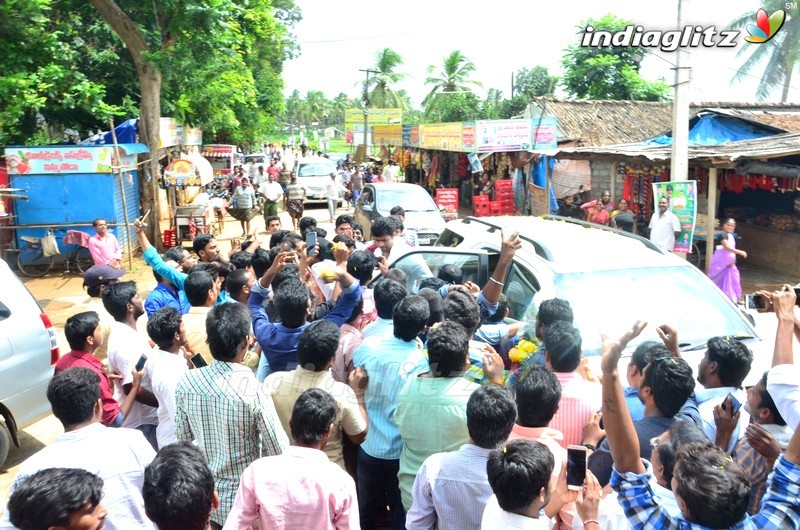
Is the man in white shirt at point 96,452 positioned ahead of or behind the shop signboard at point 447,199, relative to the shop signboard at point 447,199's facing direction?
ahead

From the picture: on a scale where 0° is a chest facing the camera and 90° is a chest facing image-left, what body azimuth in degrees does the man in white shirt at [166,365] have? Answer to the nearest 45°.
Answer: approximately 225°

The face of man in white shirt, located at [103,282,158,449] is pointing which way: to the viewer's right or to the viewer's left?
to the viewer's right

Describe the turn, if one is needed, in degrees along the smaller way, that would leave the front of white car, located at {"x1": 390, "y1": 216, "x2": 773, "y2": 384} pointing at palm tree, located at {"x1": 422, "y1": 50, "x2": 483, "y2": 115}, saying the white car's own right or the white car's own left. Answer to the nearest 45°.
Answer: approximately 135° to the white car's own left

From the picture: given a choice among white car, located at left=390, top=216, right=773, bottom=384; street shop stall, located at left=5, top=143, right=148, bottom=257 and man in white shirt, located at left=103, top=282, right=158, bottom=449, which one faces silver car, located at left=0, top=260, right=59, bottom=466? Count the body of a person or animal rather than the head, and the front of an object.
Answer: the street shop stall

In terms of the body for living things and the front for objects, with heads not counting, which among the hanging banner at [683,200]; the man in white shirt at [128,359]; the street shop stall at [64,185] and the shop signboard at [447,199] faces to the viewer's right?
the man in white shirt

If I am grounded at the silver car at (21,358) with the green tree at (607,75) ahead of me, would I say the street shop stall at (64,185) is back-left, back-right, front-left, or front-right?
front-left

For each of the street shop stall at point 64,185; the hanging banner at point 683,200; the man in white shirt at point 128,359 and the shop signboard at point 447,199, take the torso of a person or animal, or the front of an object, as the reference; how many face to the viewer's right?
1

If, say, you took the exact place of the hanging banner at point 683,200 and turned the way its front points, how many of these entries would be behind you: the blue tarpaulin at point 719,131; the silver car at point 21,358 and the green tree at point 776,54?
2

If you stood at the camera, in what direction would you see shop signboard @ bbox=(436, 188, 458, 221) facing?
facing the viewer

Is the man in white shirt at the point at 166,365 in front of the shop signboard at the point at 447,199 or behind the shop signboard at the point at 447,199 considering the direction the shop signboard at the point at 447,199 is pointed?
in front

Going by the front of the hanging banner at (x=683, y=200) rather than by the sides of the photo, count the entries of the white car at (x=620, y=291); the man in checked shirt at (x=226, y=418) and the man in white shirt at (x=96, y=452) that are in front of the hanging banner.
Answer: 3

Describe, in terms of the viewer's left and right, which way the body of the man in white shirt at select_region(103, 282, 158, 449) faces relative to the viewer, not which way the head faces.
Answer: facing to the right of the viewer

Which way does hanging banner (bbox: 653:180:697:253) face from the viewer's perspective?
toward the camera

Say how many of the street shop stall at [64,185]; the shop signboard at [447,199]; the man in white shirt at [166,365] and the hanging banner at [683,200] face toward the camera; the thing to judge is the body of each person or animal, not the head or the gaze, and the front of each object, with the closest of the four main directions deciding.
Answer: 3

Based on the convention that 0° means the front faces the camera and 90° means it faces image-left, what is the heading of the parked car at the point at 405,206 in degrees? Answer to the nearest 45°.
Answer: approximately 315°

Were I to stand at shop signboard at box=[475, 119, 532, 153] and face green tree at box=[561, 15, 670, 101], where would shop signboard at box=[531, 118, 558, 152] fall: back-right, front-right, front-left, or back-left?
front-right
